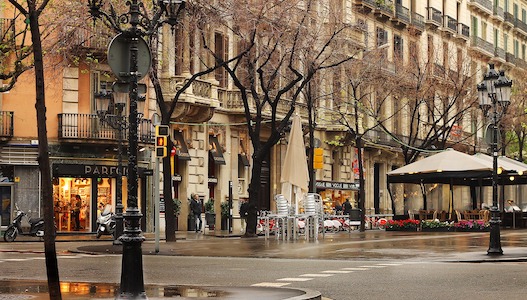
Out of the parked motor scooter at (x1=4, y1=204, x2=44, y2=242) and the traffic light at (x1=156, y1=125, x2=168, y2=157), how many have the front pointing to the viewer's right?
0

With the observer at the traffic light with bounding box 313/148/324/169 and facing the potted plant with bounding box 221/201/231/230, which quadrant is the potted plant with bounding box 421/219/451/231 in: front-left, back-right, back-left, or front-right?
back-right

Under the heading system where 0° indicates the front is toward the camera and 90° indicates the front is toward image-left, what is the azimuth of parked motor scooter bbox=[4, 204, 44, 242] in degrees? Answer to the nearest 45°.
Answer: approximately 45°

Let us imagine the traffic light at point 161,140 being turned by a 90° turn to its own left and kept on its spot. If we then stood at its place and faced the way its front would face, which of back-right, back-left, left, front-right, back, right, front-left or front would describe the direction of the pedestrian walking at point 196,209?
left

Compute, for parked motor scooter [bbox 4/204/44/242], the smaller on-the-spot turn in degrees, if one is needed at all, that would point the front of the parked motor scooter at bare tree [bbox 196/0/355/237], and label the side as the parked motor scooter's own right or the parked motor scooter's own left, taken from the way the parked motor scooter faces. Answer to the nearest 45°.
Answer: approximately 135° to the parked motor scooter's own left

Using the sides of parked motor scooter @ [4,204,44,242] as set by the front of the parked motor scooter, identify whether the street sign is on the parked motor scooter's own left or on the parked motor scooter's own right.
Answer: on the parked motor scooter's own left

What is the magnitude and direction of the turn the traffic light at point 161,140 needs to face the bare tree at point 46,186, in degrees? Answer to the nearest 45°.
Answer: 0° — it already faces it

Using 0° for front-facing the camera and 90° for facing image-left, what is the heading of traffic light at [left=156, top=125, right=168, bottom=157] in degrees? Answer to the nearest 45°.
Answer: approximately 0°

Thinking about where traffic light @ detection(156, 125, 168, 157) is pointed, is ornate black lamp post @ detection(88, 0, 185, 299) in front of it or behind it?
in front
